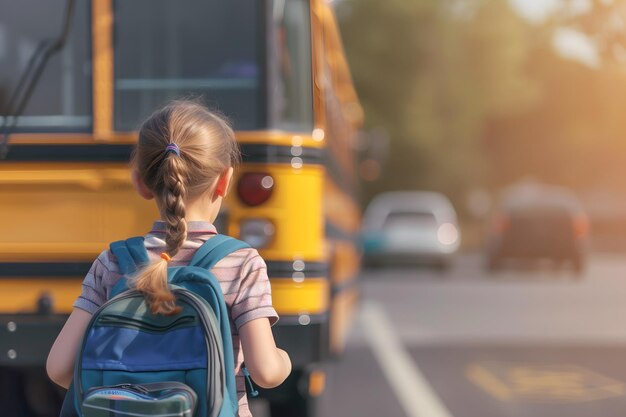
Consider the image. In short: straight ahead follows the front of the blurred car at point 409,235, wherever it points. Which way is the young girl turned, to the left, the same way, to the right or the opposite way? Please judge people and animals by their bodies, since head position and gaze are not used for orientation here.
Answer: the opposite way

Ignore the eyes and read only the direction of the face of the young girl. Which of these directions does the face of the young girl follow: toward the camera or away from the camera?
away from the camera

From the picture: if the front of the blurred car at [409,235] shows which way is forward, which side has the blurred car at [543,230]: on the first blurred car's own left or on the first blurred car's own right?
on the first blurred car's own left

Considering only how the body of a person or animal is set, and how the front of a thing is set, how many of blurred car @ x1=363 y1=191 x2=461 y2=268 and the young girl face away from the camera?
1

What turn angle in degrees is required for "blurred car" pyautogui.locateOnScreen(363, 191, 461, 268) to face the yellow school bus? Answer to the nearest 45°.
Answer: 0° — it already faces it

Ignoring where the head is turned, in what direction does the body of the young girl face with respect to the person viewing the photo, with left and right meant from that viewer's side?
facing away from the viewer

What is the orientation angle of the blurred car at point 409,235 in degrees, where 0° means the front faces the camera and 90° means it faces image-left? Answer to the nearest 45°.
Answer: approximately 0°
